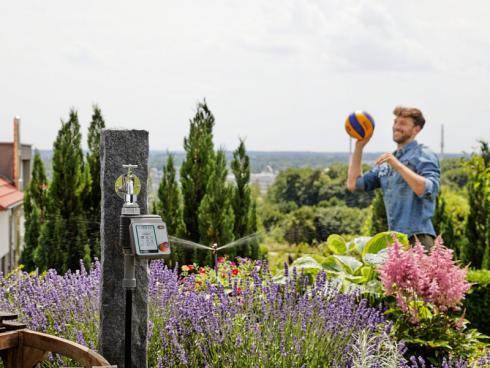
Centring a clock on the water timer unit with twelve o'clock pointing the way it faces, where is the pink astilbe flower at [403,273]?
The pink astilbe flower is roughly at 8 o'clock from the water timer unit.

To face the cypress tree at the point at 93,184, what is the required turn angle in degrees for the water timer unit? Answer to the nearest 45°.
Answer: approximately 180°

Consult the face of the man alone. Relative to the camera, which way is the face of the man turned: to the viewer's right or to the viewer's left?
to the viewer's left

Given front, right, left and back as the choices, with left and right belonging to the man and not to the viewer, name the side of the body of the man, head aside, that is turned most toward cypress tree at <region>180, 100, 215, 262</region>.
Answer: right

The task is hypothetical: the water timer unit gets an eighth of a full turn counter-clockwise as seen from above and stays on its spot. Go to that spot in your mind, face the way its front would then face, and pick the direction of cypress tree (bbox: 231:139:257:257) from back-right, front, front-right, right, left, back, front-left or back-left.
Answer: back-left

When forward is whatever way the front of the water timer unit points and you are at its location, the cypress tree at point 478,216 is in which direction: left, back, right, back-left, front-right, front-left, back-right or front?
back-left

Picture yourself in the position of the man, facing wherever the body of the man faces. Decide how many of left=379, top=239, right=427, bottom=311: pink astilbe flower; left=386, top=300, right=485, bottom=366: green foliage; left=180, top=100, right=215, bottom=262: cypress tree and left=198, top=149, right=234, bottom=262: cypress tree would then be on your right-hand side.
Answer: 2

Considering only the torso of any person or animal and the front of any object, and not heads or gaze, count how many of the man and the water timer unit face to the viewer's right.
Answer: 0

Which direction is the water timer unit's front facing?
toward the camera

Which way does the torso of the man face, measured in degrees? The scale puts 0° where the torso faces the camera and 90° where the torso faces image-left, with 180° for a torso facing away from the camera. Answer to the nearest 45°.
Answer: approximately 45°

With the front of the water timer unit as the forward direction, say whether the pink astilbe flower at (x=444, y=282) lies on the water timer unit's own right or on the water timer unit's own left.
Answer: on the water timer unit's own left

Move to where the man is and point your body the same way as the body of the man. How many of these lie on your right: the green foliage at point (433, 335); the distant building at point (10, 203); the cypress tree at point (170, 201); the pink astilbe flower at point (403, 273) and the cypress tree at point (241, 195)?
3

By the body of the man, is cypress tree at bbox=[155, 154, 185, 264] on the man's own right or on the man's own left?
on the man's own right

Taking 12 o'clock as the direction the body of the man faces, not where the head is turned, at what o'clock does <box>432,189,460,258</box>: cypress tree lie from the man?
The cypress tree is roughly at 5 o'clock from the man.

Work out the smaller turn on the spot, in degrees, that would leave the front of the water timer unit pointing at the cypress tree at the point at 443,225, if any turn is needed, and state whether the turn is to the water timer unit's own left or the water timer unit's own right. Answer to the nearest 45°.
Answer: approximately 135° to the water timer unit's own left

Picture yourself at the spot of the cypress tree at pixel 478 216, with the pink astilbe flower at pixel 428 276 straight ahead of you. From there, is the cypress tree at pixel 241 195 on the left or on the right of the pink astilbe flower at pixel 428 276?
right
